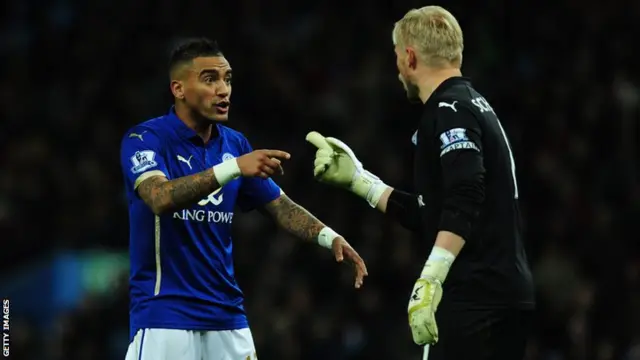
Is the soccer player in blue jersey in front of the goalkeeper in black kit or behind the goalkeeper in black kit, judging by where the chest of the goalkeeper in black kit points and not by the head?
in front

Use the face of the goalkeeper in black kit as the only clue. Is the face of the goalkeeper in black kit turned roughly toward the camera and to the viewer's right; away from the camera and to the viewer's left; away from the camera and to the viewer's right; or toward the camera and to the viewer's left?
away from the camera and to the viewer's left

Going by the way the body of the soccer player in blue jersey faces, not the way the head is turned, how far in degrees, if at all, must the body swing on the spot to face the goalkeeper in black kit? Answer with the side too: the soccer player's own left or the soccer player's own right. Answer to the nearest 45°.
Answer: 0° — they already face them

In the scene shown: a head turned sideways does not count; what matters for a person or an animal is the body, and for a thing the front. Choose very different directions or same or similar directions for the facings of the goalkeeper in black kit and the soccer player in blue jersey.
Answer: very different directions

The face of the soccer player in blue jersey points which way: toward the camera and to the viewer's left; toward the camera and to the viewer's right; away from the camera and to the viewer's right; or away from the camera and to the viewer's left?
toward the camera and to the viewer's right

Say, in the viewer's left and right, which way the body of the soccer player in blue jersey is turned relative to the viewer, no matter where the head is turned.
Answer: facing the viewer and to the right of the viewer

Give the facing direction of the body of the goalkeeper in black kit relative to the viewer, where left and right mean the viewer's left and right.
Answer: facing away from the viewer and to the left of the viewer
